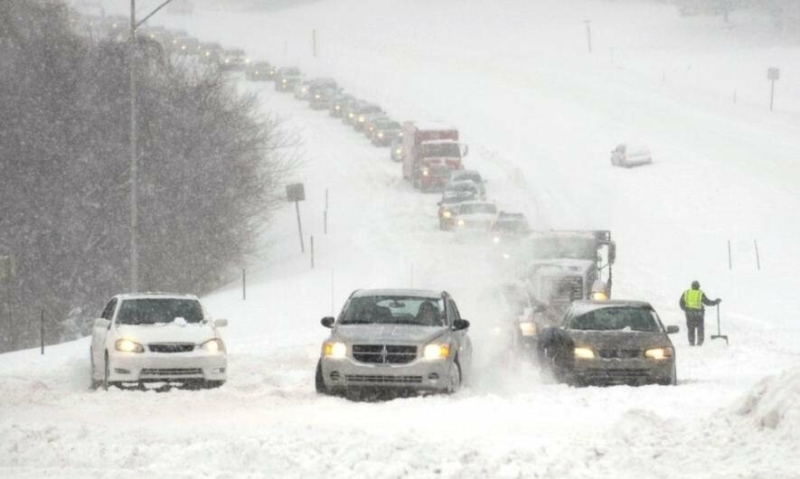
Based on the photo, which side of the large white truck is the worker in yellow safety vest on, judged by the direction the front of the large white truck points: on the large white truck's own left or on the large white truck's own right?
on the large white truck's own left

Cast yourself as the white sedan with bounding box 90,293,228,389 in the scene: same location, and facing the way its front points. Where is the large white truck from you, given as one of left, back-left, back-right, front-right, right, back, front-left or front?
back-left

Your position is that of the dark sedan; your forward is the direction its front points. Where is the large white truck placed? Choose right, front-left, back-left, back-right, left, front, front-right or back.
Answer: back

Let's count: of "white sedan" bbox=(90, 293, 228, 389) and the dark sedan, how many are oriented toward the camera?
2

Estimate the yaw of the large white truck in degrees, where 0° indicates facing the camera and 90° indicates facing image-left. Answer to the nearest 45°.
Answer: approximately 0°

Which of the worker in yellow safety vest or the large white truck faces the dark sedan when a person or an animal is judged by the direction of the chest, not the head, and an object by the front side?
the large white truck
